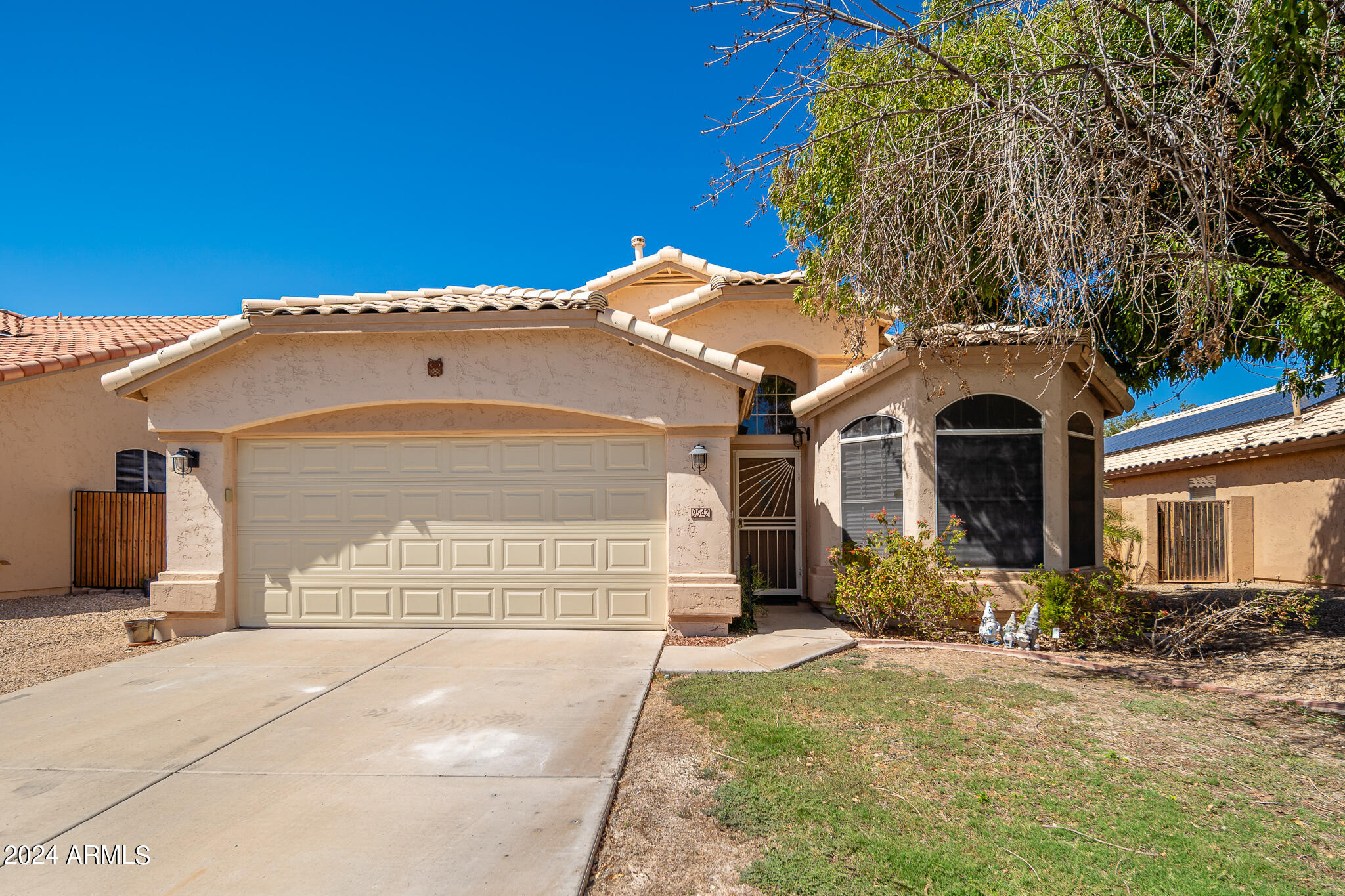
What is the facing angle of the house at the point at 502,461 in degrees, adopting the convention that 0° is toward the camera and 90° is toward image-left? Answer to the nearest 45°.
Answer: approximately 0°

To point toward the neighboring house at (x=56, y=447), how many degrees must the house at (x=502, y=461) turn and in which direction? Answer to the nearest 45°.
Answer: approximately 135° to its right

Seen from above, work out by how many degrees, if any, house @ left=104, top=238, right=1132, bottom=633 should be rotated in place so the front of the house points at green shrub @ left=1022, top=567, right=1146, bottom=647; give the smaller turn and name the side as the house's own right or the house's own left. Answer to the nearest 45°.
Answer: approximately 90° to the house's own left

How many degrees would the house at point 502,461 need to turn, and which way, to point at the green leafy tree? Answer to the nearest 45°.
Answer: approximately 45° to its left
